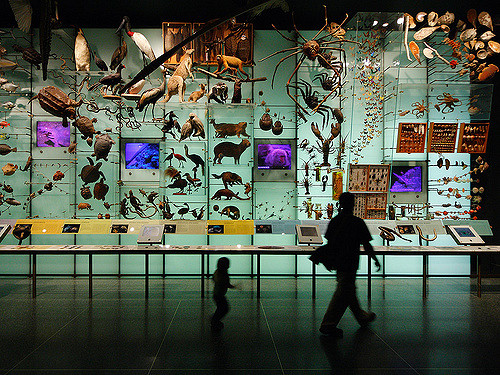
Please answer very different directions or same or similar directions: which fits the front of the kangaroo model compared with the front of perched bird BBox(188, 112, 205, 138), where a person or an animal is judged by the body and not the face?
very different directions

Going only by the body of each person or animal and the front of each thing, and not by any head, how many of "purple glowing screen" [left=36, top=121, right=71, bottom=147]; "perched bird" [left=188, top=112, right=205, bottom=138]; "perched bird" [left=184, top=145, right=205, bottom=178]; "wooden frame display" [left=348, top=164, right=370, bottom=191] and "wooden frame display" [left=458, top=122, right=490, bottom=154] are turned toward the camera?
3

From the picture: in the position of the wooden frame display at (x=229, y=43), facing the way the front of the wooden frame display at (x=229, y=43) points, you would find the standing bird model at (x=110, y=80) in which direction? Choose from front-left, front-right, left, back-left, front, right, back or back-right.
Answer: right

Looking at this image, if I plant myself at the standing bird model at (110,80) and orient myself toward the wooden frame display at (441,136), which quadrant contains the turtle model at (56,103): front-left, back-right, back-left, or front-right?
back-right

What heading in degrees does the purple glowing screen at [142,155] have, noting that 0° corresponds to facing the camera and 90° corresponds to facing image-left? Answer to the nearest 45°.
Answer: approximately 0°

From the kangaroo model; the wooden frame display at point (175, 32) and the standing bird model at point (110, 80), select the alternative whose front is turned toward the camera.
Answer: the wooden frame display

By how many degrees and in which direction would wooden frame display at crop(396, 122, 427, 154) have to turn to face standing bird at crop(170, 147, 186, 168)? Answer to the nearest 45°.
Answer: approximately 45° to its right

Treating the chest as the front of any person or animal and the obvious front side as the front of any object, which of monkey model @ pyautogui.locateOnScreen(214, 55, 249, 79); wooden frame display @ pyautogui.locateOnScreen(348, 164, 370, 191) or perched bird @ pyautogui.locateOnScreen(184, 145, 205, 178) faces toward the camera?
the wooden frame display

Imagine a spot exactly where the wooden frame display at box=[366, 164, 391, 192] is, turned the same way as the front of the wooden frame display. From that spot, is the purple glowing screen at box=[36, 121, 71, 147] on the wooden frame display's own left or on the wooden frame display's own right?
on the wooden frame display's own right
